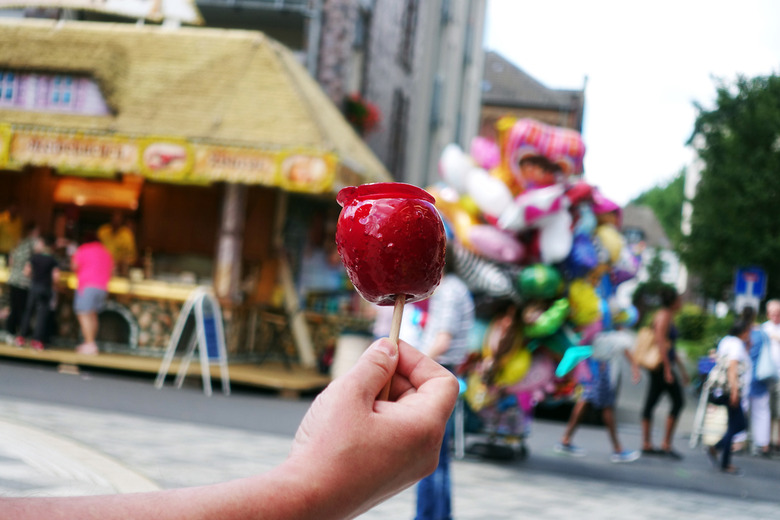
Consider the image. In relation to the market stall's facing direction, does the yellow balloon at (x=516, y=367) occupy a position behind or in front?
in front

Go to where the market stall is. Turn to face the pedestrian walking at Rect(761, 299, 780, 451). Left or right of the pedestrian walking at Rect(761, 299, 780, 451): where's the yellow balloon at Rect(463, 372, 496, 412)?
right

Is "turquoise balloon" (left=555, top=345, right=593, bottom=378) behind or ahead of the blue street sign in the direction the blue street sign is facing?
ahead

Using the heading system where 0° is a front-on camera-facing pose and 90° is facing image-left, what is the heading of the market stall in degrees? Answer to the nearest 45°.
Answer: approximately 0°

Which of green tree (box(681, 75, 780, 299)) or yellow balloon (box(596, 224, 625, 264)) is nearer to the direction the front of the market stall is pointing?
the yellow balloon

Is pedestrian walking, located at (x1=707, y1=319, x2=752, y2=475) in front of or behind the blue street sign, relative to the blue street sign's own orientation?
in front
